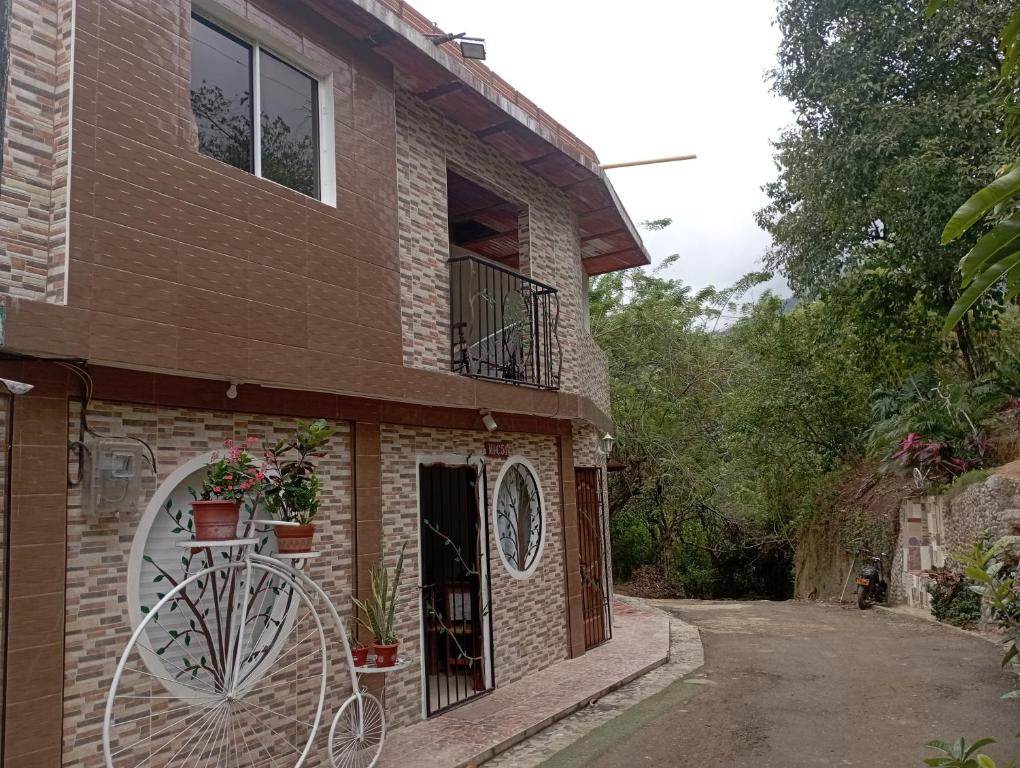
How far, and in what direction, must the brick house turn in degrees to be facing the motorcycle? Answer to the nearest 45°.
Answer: approximately 90° to its left

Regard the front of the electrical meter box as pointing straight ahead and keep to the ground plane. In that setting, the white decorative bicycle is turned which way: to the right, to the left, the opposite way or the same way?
to the right

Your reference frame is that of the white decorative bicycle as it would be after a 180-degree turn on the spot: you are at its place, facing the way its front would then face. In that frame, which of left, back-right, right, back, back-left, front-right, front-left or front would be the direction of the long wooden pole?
front

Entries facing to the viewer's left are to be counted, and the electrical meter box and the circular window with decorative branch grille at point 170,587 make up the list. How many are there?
0

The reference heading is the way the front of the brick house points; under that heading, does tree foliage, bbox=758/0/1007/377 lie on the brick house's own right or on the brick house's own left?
on the brick house's own left

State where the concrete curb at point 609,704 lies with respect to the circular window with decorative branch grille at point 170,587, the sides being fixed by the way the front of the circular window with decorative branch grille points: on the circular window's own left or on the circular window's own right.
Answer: on the circular window's own left

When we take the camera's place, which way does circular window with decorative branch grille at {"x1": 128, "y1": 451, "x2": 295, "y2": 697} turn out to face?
facing the viewer and to the right of the viewer

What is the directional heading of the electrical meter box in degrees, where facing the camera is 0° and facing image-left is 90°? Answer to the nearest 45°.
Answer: approximately 315°

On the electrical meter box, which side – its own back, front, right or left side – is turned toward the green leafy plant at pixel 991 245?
front
